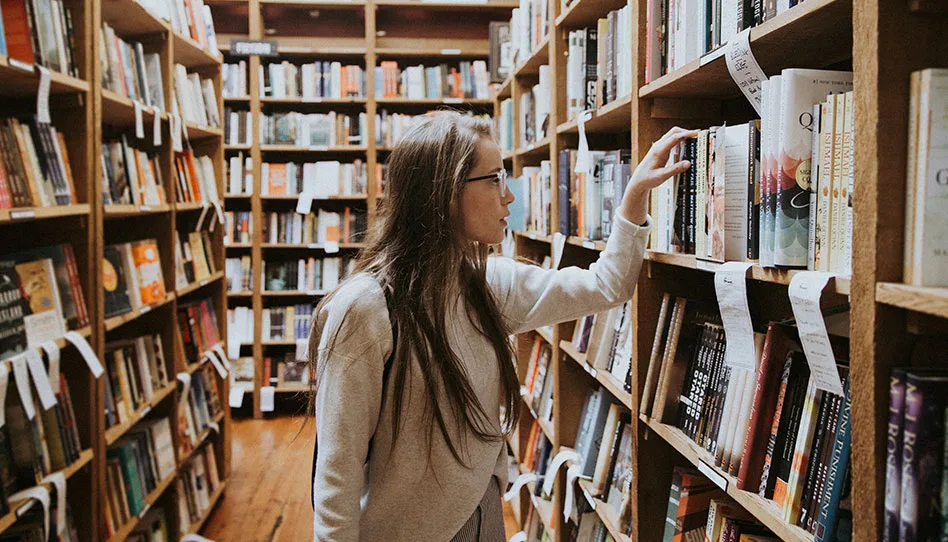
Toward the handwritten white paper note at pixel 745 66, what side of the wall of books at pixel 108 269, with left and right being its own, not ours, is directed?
front

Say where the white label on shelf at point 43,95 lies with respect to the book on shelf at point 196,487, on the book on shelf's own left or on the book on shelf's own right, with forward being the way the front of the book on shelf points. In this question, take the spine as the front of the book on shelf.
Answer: on the book on shelf's own right

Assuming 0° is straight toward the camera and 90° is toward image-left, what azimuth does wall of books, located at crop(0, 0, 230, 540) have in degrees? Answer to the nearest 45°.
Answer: approximately 315°

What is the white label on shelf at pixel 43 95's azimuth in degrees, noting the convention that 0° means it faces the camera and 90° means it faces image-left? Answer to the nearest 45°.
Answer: approximately 315°

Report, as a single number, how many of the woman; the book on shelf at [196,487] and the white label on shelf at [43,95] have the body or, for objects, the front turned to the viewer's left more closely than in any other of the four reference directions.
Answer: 0

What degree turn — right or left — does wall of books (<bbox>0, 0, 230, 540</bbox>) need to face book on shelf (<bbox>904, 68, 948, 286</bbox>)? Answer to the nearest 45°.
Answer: approximately 45° to its right

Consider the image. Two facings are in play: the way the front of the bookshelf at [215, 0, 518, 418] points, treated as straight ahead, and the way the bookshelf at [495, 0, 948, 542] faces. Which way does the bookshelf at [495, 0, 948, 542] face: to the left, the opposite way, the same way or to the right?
to the right

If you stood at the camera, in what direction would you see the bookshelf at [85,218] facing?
facing the viewer and to the right of the viewer

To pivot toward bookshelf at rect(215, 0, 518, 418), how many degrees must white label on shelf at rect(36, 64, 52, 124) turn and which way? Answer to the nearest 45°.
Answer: approximately 90° to its left

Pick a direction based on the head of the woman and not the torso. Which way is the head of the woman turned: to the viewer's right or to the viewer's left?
to the viewer's right

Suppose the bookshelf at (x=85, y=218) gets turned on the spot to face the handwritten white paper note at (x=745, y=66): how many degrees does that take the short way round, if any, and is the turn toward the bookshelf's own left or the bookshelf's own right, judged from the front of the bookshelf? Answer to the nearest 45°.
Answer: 0° — it already faces it

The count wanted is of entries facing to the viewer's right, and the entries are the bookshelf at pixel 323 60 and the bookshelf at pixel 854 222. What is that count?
0

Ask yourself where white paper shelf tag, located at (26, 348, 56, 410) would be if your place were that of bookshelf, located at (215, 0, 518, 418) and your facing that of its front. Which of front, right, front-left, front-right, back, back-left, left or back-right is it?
front

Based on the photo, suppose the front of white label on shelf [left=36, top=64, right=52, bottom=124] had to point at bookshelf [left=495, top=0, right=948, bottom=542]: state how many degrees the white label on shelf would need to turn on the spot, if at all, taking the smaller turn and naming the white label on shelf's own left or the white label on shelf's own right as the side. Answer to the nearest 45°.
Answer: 0° — it already faces it

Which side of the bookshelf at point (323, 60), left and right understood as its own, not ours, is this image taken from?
front
